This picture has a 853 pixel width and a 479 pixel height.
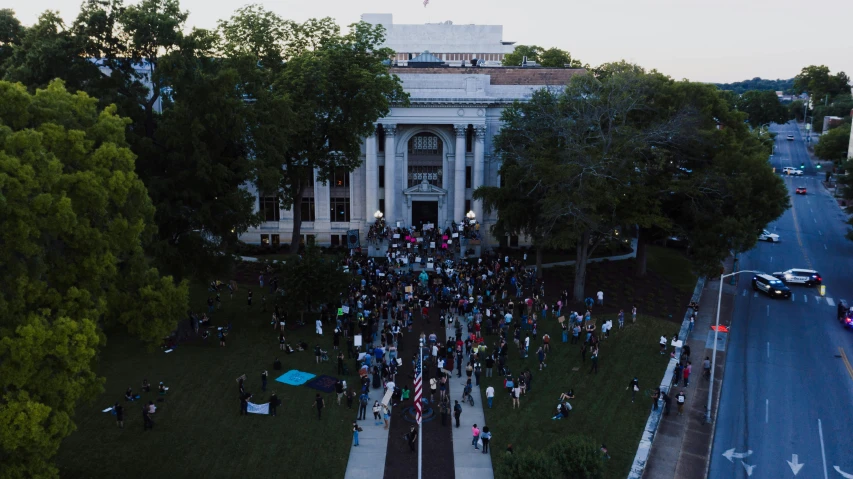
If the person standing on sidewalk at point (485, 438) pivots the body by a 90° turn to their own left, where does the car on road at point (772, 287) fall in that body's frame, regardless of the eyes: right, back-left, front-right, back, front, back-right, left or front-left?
back-right

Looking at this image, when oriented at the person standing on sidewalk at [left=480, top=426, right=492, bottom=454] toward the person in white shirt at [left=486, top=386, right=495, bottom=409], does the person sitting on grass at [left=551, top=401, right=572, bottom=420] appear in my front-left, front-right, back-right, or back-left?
front-right

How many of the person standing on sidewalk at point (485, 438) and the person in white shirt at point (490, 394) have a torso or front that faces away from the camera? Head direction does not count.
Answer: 2

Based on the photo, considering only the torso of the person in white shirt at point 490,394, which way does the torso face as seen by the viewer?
away from the camera

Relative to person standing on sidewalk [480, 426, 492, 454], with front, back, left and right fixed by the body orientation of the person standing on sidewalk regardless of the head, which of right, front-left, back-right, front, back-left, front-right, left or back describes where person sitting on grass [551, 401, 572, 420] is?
front-right

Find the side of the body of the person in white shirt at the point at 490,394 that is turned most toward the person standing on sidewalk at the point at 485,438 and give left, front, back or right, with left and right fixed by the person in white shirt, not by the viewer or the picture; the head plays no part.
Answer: back

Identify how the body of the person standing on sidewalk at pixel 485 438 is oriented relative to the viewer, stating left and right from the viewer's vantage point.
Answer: facing away from the viewer

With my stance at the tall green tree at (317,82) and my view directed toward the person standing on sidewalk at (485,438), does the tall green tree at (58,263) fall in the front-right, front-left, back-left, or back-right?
front-right

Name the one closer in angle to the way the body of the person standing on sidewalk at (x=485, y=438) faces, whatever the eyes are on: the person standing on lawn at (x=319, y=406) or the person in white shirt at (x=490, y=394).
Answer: the person in white shirt

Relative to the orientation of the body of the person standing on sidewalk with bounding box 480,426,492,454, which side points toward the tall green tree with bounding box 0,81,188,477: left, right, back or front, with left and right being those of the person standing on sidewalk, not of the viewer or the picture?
left

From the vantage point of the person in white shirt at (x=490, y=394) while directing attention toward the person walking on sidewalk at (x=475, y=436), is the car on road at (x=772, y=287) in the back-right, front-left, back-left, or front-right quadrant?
back-left

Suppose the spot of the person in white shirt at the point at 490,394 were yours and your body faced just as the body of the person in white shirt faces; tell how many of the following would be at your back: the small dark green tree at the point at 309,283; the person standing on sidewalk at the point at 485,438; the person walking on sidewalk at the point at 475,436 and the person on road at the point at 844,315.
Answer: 2

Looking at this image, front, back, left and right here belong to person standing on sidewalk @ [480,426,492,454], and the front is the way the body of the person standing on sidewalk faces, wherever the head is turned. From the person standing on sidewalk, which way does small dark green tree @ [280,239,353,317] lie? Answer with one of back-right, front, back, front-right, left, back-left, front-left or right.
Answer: front-left

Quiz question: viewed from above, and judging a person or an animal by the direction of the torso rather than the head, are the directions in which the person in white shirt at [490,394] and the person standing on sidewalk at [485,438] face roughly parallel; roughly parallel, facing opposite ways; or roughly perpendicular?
roughly parallel

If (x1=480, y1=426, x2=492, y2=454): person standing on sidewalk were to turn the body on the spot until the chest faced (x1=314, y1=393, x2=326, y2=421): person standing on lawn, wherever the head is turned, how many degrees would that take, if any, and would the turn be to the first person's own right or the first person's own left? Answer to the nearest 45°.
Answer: approximately 90° to the first person's own left
